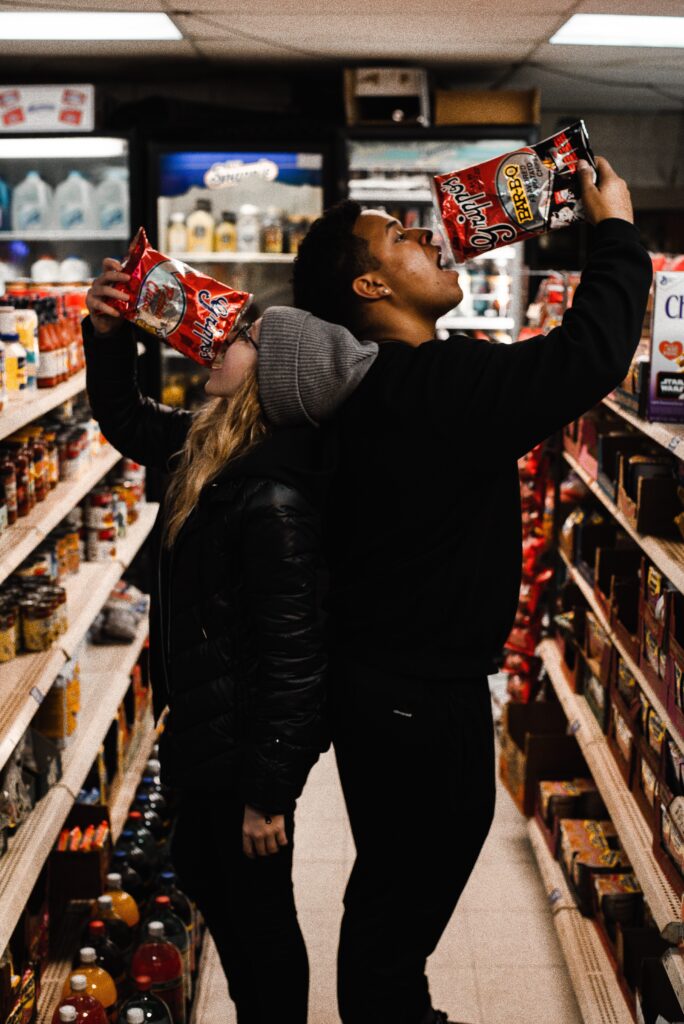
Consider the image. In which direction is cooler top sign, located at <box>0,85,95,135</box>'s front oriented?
toward the camera

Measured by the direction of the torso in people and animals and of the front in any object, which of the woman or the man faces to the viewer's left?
the woman

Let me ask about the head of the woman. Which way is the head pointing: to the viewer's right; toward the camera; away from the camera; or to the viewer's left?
to the viewer's left

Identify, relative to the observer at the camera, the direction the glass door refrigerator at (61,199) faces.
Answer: facing the viewer

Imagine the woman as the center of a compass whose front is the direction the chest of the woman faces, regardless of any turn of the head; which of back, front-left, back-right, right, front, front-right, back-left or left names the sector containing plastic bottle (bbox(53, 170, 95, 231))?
right

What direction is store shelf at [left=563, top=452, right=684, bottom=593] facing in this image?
to the viewer's left

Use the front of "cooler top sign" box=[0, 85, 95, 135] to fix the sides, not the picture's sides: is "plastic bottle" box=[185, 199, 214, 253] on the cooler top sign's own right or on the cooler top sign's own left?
on the cooler top sign's own left

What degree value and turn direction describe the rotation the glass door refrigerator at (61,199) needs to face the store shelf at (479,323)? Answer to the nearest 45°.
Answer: approximately 90° to its left

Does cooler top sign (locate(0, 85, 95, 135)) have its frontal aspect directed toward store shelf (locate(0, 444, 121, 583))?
yes

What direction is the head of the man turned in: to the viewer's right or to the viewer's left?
to the viewer's right

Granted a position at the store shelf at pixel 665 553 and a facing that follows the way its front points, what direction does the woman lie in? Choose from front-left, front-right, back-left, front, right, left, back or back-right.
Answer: front-left

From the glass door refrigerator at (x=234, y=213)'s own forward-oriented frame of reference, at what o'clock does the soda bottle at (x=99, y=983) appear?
The soda bottle is roughly at 12 o'clock from the glass door refrigerator.

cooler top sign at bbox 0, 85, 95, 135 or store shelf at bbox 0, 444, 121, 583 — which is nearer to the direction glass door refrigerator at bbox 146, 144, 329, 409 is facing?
the store shelf

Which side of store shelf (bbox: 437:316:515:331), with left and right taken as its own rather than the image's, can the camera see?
front

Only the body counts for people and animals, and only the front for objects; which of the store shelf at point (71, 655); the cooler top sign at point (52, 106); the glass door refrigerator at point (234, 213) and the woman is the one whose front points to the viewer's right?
the store shelf

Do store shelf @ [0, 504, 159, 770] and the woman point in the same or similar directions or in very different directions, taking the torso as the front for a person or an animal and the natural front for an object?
very different directions

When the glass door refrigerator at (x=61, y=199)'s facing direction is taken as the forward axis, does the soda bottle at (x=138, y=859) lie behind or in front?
in front
